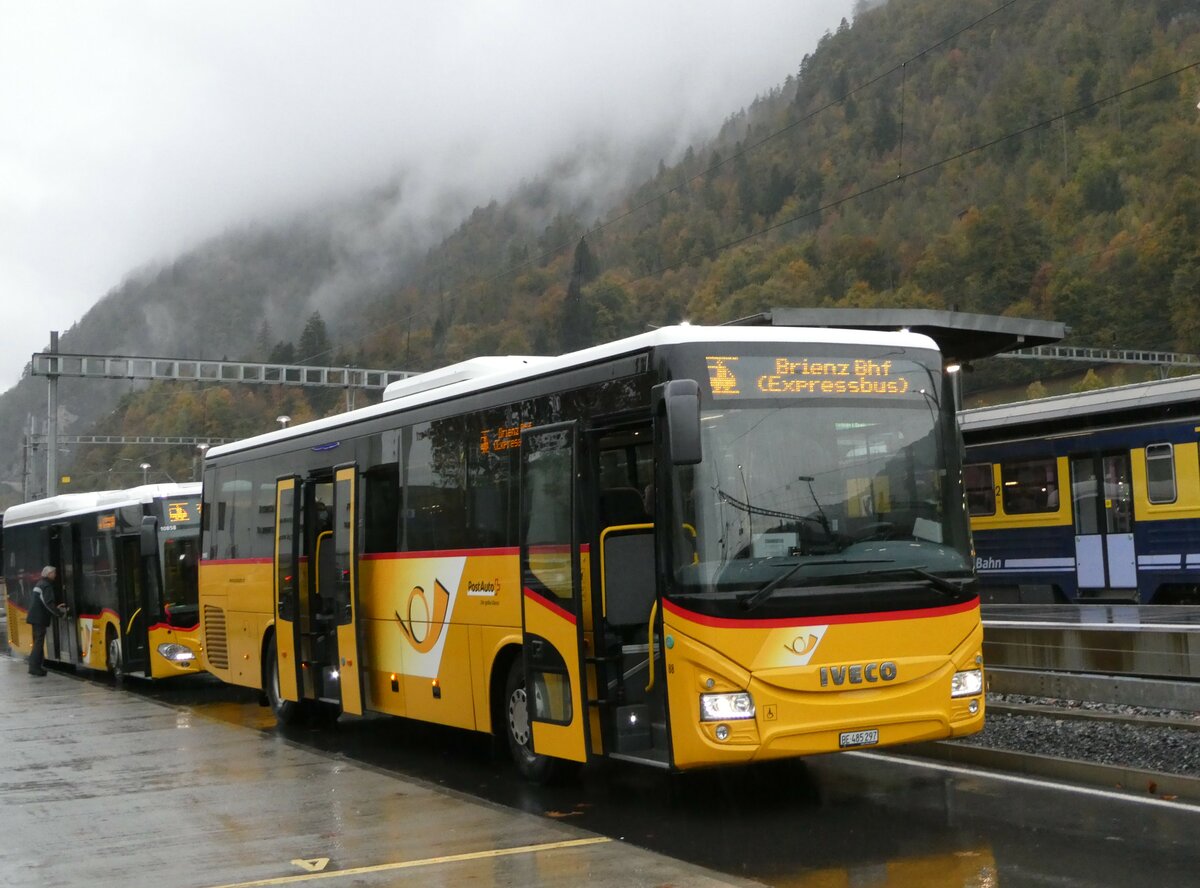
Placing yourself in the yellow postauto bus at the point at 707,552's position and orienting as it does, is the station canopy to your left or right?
on your left

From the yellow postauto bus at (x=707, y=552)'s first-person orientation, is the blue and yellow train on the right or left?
on its left

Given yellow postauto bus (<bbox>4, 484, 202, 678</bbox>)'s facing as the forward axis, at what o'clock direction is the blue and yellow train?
The blue and yellow train is roughly at 11 o'clock from the yellow postauto bus.

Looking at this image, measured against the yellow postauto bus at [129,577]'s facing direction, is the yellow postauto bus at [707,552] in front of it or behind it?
in front

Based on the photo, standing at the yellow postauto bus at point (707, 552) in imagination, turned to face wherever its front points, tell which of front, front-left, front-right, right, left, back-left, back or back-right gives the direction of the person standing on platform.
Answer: back

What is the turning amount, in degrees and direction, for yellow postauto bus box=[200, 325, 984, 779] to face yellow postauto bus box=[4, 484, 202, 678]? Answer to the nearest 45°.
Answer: approximately 180°

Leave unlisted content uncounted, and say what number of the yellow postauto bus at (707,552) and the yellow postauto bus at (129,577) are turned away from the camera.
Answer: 0

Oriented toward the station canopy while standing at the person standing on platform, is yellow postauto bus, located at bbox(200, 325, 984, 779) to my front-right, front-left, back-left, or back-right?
front-right

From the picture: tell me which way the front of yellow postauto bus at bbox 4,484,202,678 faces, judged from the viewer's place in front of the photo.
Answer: facing the viewer and to the right of the viewer

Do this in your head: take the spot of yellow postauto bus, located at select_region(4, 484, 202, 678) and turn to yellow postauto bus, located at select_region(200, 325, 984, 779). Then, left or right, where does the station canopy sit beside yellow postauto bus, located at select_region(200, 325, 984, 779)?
left

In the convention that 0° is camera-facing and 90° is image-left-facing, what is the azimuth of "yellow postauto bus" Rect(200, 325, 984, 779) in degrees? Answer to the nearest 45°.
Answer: approximately 315°

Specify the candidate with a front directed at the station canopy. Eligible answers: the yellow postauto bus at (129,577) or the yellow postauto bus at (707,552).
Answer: the yellow postauto bus at (129,577)

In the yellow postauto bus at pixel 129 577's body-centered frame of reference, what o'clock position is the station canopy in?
The station canopy is roughly at 12 o'clock from the yellow postauto bus.
